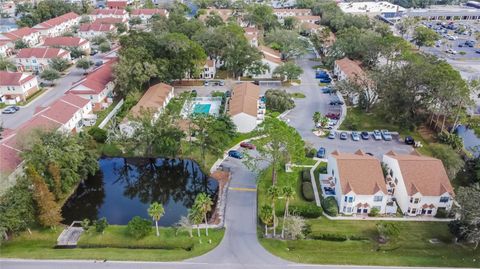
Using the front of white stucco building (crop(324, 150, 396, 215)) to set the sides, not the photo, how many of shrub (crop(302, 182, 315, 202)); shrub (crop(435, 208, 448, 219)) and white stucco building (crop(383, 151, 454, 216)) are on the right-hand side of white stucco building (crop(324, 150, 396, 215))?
1

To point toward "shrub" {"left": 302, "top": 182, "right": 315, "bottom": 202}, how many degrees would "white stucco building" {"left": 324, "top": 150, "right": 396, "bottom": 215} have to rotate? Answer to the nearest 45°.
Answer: approximately 90° to its right

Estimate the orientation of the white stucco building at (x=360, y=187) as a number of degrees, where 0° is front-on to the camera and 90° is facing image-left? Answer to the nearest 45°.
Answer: approximately 0°

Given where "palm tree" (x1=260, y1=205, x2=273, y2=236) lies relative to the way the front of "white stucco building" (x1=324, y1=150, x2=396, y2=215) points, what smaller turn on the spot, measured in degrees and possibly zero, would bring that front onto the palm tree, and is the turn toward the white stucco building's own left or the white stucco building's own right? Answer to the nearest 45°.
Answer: approximately 45° to the white stucco building's own right

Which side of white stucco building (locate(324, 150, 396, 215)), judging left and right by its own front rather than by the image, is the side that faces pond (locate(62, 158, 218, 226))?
right

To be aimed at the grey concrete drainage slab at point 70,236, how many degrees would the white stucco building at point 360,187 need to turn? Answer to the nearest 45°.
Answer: approximately 45° to its right

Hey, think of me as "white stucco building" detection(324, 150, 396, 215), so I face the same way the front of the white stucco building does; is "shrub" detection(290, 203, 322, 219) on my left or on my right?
on my right

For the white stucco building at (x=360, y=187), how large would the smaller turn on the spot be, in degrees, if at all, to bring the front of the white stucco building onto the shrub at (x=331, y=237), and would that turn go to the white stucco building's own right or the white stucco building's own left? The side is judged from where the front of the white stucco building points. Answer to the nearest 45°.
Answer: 0° — it already faces it

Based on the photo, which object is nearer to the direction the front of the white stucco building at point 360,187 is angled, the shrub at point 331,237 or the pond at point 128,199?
the shrub

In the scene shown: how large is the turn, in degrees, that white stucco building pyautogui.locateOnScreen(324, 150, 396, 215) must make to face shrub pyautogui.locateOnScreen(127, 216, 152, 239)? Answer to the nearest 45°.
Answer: approximately 45° to its right

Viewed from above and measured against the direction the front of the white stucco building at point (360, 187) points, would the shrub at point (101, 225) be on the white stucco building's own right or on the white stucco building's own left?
on the white stucco building's own right
